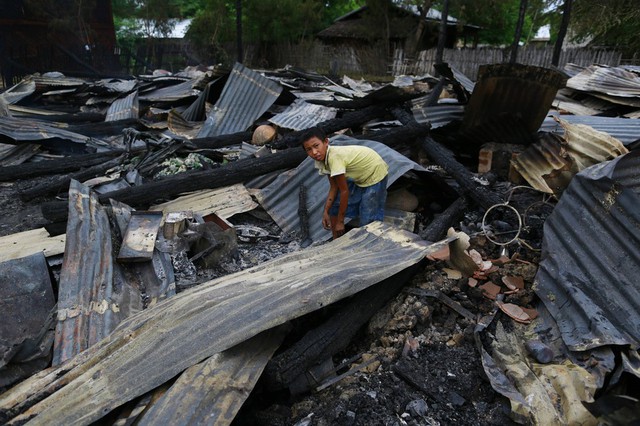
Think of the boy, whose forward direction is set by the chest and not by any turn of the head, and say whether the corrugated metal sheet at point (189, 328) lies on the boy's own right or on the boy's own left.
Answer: on the boy's own left

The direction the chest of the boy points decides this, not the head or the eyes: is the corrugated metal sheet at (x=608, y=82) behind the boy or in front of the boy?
behind

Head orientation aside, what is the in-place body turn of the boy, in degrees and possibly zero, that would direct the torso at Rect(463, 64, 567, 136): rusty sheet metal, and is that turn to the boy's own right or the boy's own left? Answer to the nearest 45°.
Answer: approximately 135° to the boy's own right

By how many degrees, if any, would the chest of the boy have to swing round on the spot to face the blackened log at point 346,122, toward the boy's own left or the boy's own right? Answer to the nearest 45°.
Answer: approximately 90° to the boy's own right

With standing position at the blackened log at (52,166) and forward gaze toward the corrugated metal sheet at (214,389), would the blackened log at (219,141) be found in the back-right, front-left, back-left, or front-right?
front-left

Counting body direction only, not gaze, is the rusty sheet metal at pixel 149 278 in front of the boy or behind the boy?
in front

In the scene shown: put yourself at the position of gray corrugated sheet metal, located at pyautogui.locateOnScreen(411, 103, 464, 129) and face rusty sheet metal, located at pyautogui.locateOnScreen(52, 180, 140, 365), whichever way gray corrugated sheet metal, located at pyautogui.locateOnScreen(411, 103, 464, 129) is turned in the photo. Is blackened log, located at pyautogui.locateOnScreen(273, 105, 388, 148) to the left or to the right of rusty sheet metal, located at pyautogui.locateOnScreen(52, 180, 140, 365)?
right

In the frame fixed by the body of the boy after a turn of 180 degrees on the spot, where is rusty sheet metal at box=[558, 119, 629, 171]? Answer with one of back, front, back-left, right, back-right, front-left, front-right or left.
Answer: front

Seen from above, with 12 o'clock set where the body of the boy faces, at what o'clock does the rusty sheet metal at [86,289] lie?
The rusty sheet metal is roughly at 11 o'clock from the boy.

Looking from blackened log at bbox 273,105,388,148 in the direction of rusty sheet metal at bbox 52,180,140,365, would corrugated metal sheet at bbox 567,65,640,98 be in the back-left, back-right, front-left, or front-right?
back-left

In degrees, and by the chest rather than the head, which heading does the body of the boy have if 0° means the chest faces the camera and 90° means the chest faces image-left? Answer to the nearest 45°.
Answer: approximately 90°

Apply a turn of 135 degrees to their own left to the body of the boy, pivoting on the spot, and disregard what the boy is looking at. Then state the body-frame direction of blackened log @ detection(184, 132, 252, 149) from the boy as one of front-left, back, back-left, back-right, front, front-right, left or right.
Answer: back

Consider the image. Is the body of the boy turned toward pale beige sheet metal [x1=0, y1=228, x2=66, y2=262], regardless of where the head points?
yes

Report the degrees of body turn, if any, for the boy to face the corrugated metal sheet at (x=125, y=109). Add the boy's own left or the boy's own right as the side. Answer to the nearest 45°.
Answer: approximately 45° to the boy's own right

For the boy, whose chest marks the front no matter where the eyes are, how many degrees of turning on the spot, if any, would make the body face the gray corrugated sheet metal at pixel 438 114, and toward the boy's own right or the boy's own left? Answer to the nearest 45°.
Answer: approximately 135° to the boy's own right

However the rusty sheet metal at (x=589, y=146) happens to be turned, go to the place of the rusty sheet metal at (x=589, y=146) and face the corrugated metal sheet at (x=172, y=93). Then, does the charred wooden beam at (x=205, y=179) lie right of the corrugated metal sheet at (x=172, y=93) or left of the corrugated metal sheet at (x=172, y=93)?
left

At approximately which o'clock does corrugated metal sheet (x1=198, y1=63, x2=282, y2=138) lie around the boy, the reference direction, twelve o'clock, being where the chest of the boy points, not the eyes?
The corrugated metal sheet is roughly at 2 o'clock from the boy.
